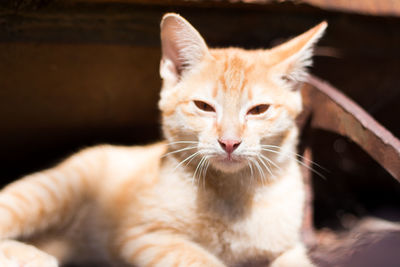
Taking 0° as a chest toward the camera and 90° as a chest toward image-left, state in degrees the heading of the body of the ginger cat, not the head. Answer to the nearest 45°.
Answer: approximately 315°
